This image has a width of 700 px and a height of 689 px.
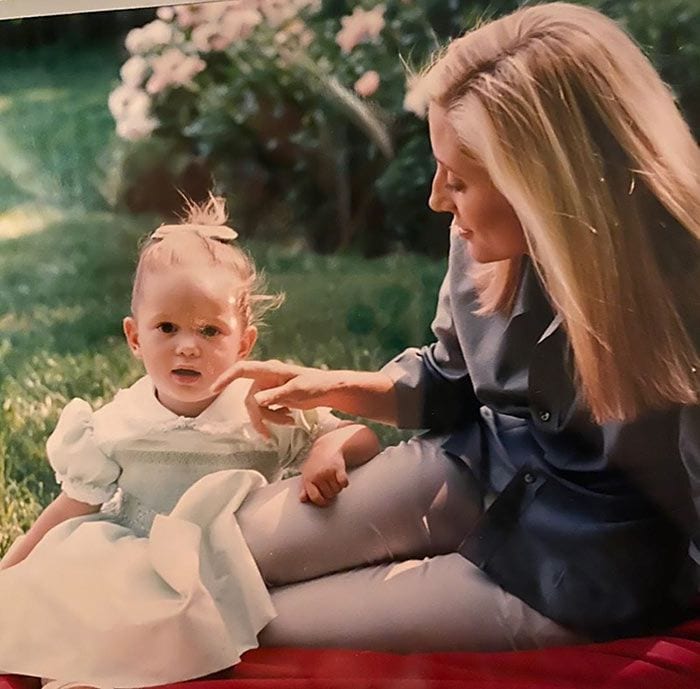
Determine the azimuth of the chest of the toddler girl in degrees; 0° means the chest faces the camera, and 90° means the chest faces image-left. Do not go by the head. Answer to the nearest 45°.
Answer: approximately 0°

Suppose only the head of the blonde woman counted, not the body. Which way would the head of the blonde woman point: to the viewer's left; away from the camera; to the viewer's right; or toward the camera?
to the viewer's left

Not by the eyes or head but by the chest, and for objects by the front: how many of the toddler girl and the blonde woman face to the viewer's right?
0
